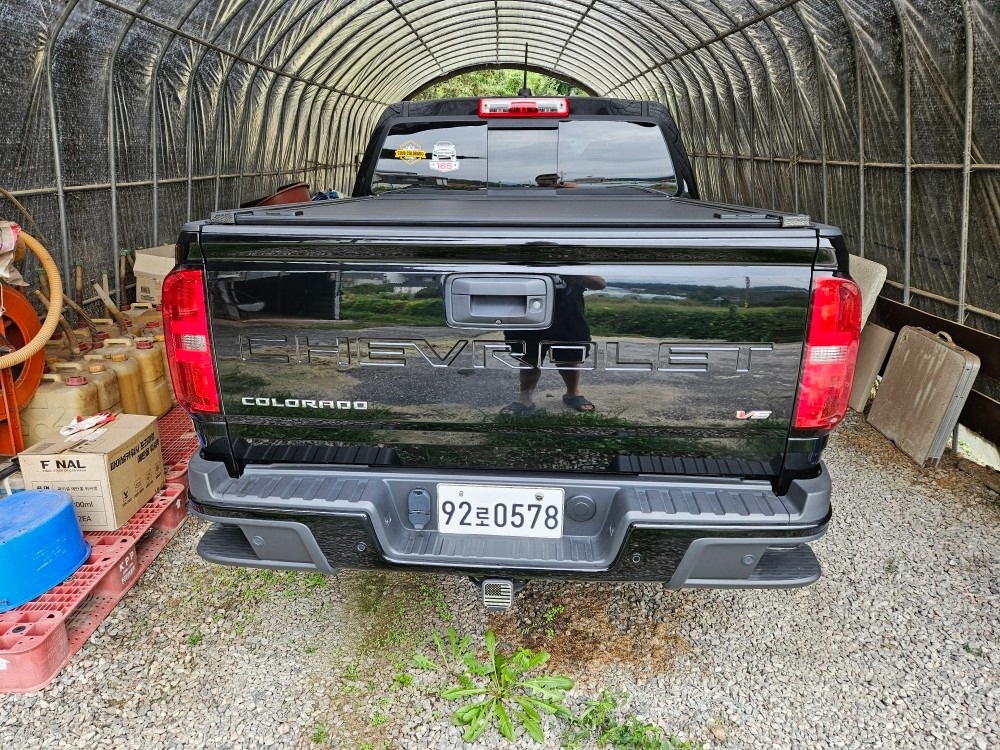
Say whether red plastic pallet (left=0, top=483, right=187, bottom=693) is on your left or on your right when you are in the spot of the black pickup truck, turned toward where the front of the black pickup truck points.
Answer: on your left

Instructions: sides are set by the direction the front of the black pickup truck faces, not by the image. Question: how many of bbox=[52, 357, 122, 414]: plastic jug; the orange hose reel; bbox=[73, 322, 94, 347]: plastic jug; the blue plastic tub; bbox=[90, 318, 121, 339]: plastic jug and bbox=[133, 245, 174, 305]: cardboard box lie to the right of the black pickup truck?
0

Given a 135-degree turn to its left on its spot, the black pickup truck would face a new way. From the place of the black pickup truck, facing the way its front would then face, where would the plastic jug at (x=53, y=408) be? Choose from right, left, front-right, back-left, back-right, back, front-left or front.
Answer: front

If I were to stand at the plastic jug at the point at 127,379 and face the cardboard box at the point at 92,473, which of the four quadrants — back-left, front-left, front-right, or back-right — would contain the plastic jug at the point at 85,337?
back-right

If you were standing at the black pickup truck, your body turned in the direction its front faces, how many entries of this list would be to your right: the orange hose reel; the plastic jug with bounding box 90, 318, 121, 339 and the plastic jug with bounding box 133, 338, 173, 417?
0

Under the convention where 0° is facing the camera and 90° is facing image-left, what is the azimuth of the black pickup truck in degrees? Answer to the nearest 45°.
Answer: approximately 180°

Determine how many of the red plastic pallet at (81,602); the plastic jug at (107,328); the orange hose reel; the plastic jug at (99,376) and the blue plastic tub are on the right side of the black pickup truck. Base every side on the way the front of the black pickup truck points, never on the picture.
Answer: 0

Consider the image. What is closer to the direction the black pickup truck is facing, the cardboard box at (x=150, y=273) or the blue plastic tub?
the cardboard box

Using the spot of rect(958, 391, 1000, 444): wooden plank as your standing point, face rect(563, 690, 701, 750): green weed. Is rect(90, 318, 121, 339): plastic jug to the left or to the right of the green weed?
right
